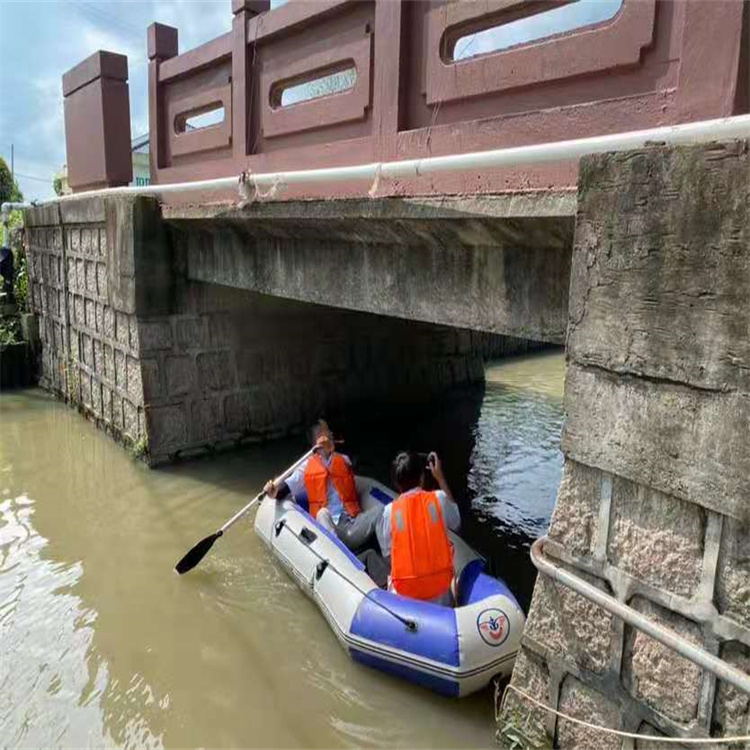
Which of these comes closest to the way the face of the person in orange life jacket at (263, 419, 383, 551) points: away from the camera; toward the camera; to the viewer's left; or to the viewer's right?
toward the camera

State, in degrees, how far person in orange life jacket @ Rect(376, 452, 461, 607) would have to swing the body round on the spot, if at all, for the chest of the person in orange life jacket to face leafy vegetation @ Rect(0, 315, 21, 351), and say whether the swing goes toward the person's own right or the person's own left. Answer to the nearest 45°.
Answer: approximately 45° to the person's own left

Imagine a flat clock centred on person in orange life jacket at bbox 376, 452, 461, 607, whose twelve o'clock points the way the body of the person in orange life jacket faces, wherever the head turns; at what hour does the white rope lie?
The white rope is roughly at 5 o'clock from the person in orange life jacket.

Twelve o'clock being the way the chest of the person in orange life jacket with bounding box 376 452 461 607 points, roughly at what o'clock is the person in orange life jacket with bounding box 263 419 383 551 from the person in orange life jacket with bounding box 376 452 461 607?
the person in orange life jacket with bounding box 263 419 383 551 is roughly at 11 o'clock from the person in orange life jacket with bounding box 376 452 461 607.

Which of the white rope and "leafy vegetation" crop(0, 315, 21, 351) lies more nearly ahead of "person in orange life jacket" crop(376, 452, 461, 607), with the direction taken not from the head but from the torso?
the leafy vegetation

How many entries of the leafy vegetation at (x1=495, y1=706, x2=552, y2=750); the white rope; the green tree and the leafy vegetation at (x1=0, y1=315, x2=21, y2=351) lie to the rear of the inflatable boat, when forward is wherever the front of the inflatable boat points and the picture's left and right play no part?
2

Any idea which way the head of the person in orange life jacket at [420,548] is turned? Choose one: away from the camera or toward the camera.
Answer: away from the camera

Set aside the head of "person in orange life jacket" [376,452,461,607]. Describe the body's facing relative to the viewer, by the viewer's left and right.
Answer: facing away from the viewer
